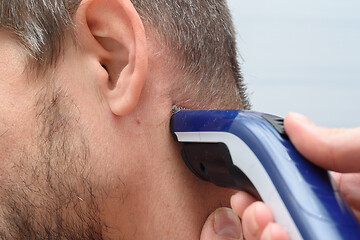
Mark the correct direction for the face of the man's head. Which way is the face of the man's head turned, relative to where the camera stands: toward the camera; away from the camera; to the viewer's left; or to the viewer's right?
to the viewer's left

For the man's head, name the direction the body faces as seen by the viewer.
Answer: to the viewer's left
